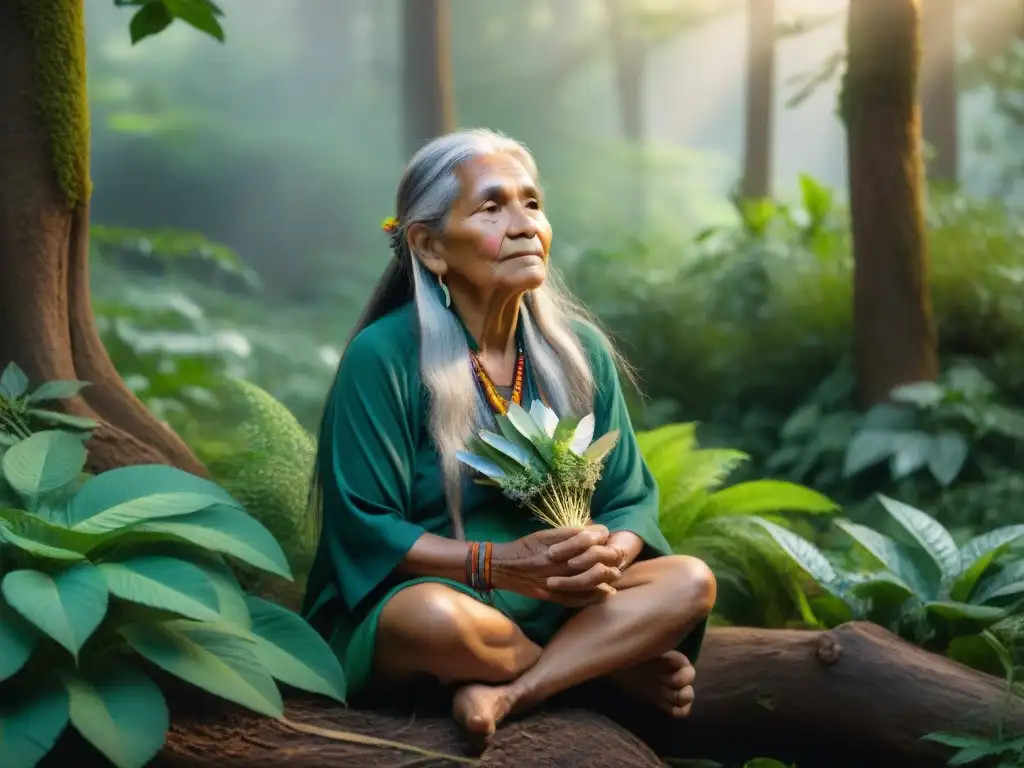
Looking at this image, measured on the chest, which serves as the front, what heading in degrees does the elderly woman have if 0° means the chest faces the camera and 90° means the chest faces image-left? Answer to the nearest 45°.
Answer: approximately 315°

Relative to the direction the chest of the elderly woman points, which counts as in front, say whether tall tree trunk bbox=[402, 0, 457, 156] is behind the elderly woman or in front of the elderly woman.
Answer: behind
